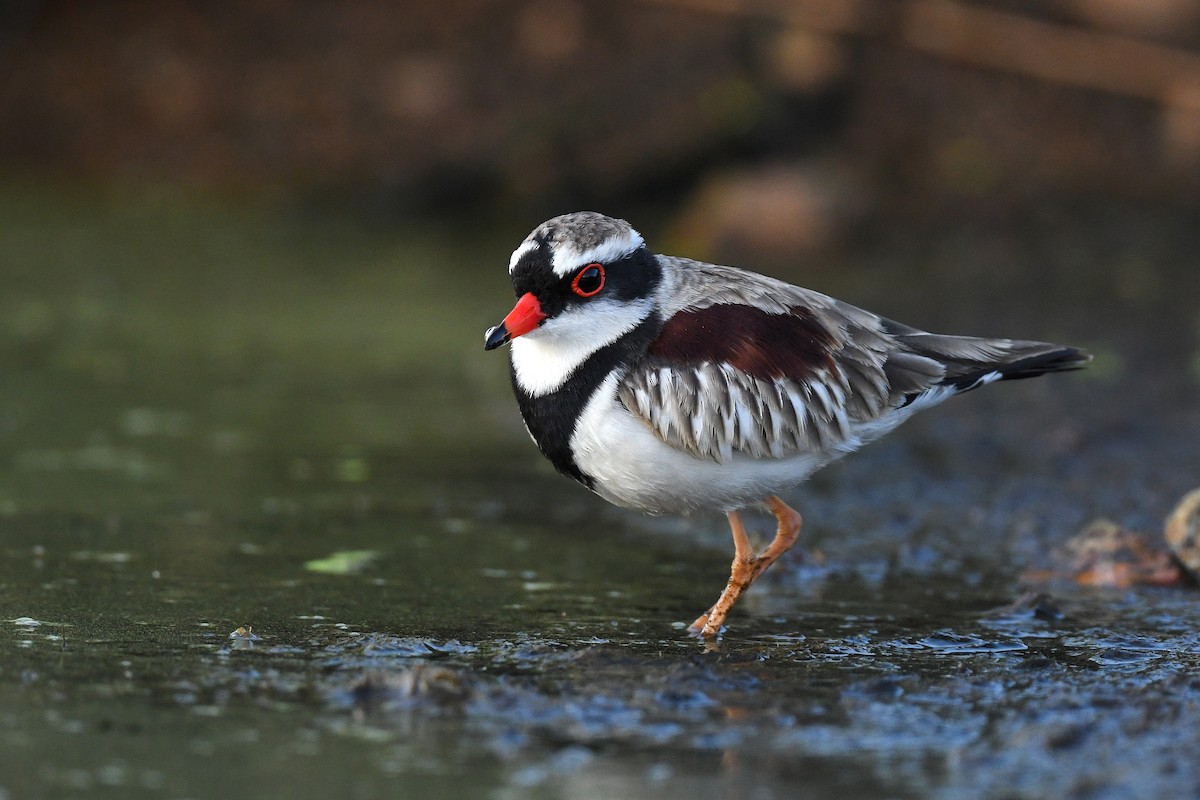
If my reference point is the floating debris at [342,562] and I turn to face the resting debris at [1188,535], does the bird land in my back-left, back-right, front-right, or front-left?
front-right

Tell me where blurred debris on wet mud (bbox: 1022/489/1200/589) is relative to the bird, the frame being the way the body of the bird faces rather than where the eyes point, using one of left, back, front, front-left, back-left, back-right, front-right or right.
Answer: back-right

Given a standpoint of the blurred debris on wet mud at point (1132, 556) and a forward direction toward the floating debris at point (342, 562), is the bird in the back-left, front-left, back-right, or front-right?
front-left

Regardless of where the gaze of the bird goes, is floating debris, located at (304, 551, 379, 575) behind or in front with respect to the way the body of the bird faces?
in front

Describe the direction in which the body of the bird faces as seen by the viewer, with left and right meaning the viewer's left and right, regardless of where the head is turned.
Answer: facing to the left of the viewer

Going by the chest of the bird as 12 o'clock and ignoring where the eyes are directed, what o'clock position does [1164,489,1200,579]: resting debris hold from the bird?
The resting debris is roughly at 5 o'clock from the bird.
